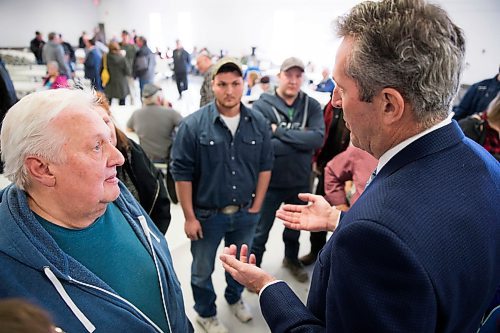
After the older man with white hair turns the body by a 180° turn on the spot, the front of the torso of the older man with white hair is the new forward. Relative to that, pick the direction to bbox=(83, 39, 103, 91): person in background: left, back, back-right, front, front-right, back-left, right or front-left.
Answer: front-right

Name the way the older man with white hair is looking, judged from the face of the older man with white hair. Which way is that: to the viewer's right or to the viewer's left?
to the viewer's right

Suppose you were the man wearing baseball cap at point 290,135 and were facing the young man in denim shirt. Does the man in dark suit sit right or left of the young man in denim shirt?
left

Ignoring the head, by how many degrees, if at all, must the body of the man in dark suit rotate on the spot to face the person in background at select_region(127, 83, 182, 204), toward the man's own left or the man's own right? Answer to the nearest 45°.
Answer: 0° — they already face them

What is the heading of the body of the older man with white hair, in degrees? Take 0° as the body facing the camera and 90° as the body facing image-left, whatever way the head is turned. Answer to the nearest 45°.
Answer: approximately 315°
